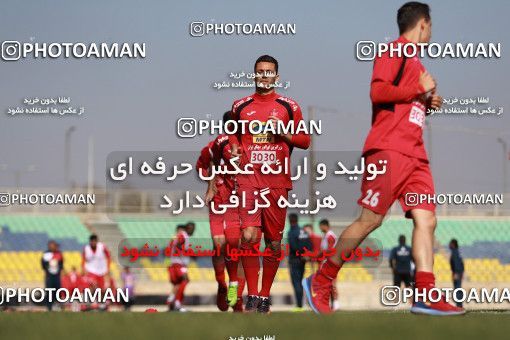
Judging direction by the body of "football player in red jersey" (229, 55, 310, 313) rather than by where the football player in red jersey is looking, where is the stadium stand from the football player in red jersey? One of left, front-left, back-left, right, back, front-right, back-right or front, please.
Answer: back

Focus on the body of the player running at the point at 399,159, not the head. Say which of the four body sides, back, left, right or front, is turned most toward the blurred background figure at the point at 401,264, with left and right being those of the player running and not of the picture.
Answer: left

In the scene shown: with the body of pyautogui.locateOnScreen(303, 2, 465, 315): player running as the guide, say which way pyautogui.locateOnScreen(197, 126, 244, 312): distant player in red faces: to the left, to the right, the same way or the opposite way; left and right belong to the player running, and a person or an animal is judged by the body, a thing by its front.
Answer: to the right

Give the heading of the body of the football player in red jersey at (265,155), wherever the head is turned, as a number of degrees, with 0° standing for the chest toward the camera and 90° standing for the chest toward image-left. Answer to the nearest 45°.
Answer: approximately 0°

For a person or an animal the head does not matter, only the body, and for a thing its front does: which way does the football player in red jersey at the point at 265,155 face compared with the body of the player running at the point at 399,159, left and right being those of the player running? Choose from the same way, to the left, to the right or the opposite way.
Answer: to the right

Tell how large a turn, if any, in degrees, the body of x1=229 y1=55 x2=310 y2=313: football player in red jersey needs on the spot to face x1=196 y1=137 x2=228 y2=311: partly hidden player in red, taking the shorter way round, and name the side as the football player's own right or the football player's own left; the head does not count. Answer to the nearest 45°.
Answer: approximately 180°

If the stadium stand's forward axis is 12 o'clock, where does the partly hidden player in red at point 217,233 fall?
The partly hidden player in red is roughly at 12 o'clock from the stadium stand.

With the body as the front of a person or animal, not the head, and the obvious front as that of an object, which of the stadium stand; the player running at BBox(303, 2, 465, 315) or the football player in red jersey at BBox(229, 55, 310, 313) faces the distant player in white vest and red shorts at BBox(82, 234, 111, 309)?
the stadium stand

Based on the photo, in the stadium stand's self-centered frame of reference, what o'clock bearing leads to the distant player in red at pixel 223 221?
The distant player in red is roughly at 12 o'clock from the stadium stand.

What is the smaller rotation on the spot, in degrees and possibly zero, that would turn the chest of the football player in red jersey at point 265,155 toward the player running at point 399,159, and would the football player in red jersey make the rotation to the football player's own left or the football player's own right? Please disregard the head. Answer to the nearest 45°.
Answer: approximately 45° to the football player's own left

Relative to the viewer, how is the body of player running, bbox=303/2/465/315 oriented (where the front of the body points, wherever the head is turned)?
to the viewer's right

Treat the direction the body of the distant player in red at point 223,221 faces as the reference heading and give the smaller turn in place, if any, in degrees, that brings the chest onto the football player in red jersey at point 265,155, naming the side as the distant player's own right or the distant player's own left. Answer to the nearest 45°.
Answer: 0° — they already face them

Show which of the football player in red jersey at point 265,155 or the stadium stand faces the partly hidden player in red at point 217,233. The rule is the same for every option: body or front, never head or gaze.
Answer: the stadium stand
